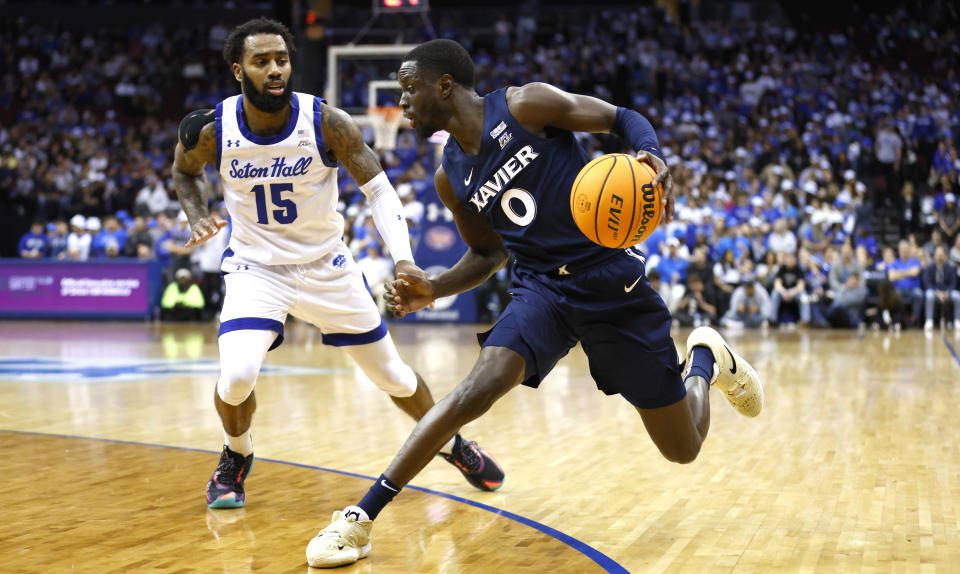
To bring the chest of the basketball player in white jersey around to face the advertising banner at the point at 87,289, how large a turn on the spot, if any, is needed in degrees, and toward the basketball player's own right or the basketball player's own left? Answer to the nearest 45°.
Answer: approximately 180°

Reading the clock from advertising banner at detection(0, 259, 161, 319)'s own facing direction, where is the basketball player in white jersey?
The basketball player in white jersey is roughly at 12 o'clock from the advertising banner.

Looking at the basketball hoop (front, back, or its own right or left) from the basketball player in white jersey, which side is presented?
front

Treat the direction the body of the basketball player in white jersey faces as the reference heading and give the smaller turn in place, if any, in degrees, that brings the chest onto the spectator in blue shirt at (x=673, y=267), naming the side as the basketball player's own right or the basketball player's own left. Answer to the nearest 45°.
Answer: approximately 135° to the basketball player's own left

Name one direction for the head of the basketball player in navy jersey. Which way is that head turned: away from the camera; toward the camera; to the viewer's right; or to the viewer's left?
to the viewer's left

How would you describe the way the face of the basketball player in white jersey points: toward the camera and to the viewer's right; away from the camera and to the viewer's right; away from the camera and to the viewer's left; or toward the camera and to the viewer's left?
toward the camera and to the viewer's right

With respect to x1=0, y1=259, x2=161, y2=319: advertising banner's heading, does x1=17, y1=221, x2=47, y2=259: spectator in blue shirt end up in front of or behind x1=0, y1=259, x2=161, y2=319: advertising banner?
behind

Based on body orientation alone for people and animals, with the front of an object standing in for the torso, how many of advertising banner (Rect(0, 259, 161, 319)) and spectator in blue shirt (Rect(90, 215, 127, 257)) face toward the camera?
2

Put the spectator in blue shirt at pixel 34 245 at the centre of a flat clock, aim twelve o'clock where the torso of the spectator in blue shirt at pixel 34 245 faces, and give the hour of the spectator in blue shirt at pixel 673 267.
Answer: the spectator in blue shirt at pixel 673 267 is roughly at 10 o'clock from the spectator in blue shirt at pixel 34 245.
